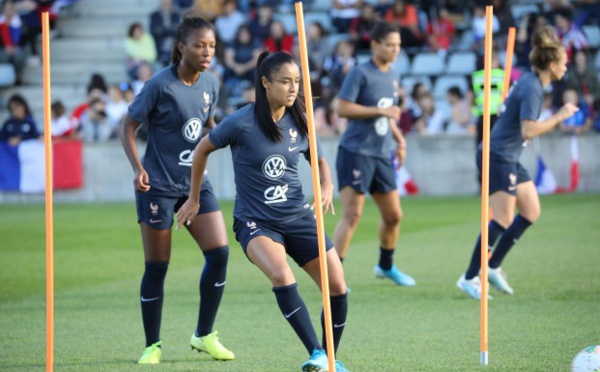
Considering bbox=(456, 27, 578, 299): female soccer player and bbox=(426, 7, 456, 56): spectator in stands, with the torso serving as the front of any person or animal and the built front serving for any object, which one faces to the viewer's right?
the female soccer player

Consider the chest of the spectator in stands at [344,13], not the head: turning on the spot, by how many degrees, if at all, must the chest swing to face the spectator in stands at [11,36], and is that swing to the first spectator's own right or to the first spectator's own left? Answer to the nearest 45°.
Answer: approximately 90° to the first spectator's own right

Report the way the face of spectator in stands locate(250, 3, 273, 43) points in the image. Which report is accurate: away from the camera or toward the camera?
toward the camera

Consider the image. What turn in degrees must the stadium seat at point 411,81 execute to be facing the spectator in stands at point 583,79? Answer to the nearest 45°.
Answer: approximately 45° to its left

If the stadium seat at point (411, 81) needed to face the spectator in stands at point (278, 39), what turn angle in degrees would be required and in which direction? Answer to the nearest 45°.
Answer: approximately 90° to its right

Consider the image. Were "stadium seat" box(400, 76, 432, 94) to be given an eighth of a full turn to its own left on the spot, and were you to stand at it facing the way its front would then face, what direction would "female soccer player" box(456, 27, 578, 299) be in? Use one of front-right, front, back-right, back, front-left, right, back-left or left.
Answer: front-right

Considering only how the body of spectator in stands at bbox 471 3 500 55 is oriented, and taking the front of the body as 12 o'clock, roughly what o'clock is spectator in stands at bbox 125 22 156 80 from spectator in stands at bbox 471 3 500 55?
spectator in stands at bbox 125 22 156 80 is roughly at 3 o'clock from spectator in stands at bbox 471 3 500 55.

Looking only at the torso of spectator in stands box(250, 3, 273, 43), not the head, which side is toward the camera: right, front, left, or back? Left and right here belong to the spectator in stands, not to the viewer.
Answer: front

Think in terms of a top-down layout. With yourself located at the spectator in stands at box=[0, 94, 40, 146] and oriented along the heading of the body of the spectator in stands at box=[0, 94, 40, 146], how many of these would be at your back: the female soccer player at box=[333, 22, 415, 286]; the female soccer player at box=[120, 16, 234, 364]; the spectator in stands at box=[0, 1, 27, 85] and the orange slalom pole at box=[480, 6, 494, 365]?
1

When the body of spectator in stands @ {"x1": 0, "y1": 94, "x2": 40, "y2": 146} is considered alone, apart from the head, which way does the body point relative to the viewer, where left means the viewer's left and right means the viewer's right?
facing the viewer

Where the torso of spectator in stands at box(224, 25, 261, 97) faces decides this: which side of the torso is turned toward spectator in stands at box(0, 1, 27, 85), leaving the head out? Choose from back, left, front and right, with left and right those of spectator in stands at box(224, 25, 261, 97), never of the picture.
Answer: right

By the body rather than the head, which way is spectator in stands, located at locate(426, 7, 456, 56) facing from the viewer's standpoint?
toward the camera

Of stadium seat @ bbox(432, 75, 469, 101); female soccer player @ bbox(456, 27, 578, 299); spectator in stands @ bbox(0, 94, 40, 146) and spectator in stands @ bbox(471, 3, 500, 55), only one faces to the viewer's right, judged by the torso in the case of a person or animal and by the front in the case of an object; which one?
the female soccer player

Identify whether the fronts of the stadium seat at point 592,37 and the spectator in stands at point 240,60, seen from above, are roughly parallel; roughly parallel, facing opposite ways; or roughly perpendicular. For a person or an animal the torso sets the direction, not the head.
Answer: roughly parallel

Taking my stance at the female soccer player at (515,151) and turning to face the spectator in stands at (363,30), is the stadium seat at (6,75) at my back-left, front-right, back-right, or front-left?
front-left

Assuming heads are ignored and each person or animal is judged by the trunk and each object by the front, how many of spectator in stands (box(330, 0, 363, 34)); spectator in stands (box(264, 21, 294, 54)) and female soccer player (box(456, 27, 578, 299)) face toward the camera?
2

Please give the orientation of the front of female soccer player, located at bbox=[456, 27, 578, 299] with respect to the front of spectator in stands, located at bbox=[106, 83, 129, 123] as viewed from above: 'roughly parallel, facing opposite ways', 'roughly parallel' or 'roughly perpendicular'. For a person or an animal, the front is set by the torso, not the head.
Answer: roughly perpendicular

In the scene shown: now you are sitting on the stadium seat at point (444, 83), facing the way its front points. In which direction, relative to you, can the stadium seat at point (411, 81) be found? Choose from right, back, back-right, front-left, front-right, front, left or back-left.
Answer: right

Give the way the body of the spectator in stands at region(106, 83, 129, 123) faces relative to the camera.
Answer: toward the camera

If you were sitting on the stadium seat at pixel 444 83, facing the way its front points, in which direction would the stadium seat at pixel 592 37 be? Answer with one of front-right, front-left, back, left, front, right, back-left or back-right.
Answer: left
